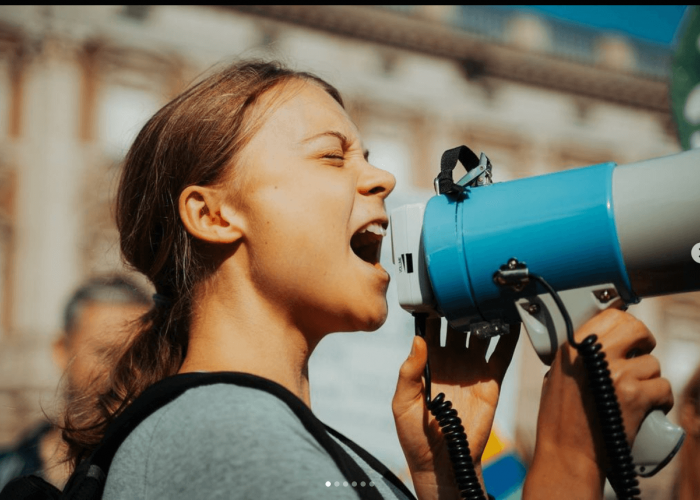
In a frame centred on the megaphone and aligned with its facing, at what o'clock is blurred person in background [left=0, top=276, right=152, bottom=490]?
The blurred person in background is roughly at 7 o'clock from the megaphone.

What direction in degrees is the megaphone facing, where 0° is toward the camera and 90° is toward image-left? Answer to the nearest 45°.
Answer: approximately 270°

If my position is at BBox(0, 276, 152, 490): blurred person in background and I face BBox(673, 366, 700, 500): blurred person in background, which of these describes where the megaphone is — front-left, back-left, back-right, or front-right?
front-right

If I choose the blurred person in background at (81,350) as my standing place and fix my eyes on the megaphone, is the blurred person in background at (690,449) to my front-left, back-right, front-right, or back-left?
front-left

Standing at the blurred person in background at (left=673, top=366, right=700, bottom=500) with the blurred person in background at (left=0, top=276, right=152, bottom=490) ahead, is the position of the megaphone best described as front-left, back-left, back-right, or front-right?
front-left
